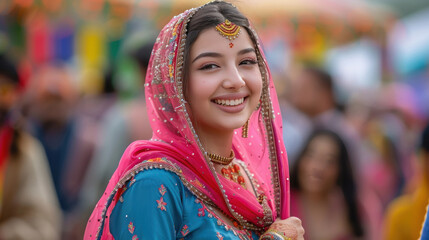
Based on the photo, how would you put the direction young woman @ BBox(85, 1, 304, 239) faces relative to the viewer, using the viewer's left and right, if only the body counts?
facing the viewer and to the right of the viewer

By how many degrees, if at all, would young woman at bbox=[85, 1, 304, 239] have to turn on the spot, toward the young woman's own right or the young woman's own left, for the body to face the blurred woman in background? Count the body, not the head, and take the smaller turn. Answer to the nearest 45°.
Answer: approximately 90° to the young woman's own left

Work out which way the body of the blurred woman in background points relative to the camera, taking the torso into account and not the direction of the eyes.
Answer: toward the camera

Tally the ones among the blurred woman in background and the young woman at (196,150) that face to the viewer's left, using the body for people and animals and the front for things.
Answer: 0

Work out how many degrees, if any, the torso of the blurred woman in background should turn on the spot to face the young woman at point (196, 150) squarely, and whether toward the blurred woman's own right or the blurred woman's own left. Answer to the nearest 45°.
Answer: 0° — they already face them

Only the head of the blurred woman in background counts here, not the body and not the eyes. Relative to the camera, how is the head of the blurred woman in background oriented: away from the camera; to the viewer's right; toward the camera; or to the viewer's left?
toward the camera
